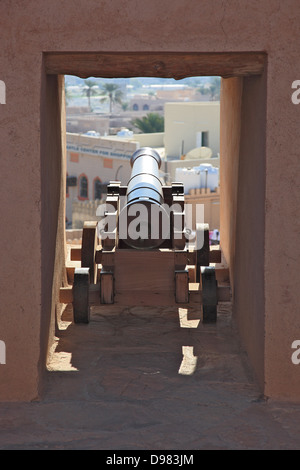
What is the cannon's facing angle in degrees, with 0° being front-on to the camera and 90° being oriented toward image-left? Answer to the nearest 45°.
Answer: approximately 180°

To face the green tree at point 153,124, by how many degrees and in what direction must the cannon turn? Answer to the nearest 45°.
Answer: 0° — it already faces it

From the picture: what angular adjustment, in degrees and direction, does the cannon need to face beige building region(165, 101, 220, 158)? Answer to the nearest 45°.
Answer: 0° — it already faces it
